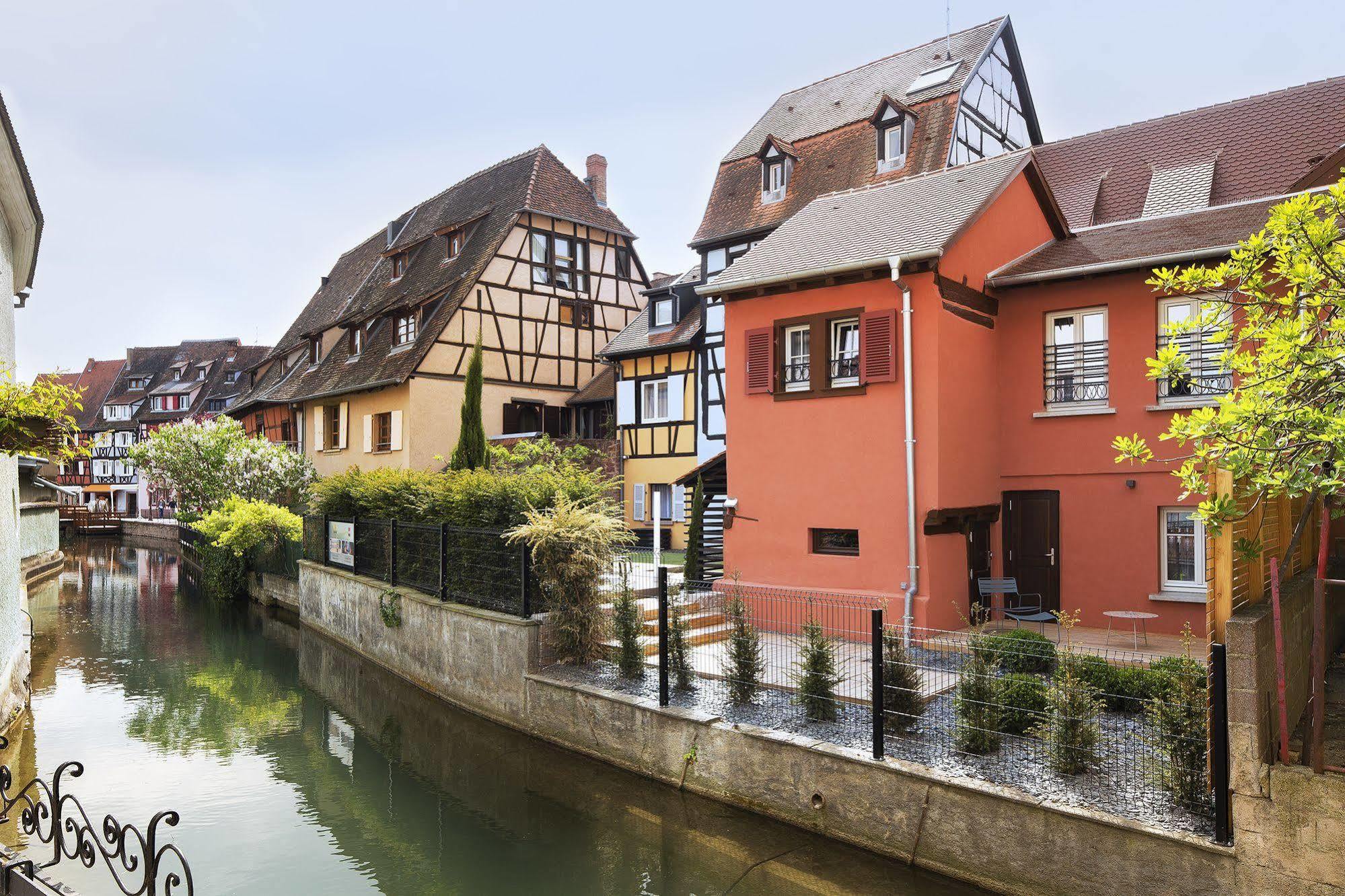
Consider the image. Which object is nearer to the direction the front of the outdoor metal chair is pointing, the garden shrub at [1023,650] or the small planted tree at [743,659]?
the garden shrub

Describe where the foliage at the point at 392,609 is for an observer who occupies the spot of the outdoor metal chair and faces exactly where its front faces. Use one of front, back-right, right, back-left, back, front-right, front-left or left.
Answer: back-right

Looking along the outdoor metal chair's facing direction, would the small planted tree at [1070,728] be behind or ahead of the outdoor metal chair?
ahead

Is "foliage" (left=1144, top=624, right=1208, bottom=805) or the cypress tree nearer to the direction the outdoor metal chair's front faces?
the foliage

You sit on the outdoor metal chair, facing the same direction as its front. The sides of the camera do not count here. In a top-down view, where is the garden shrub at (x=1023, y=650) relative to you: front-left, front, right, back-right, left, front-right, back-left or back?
front-right

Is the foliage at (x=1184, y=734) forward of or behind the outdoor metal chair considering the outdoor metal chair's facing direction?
forward

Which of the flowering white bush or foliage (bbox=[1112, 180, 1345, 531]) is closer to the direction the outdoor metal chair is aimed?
the foliage

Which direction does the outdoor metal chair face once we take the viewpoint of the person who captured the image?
facing the viewer and to the right of the viewer

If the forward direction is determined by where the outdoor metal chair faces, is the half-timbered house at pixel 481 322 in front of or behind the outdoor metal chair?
behind

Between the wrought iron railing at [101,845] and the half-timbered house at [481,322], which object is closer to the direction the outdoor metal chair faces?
the wrought iron railing
